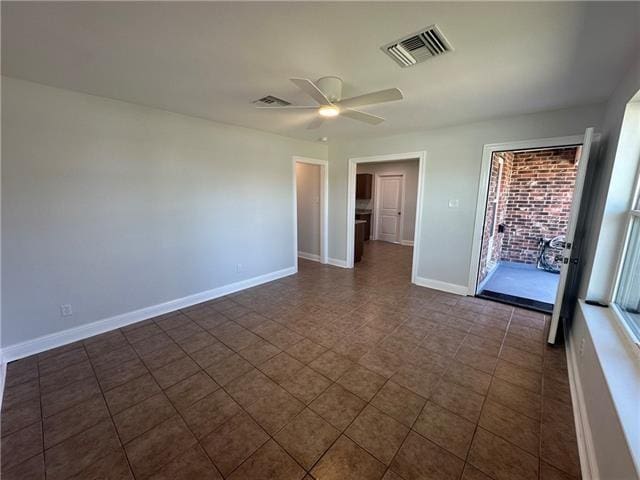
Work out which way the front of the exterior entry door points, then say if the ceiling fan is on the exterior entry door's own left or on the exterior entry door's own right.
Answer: on the exterior entry door's own left

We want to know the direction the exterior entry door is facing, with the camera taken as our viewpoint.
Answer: facing to the left of the viewer

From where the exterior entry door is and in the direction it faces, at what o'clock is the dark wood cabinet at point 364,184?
The dark wood cabinet is roughly at 1 o'clock from the exterior entry door.

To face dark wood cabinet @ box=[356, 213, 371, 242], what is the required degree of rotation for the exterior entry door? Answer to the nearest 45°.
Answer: approximately 45° to its right
